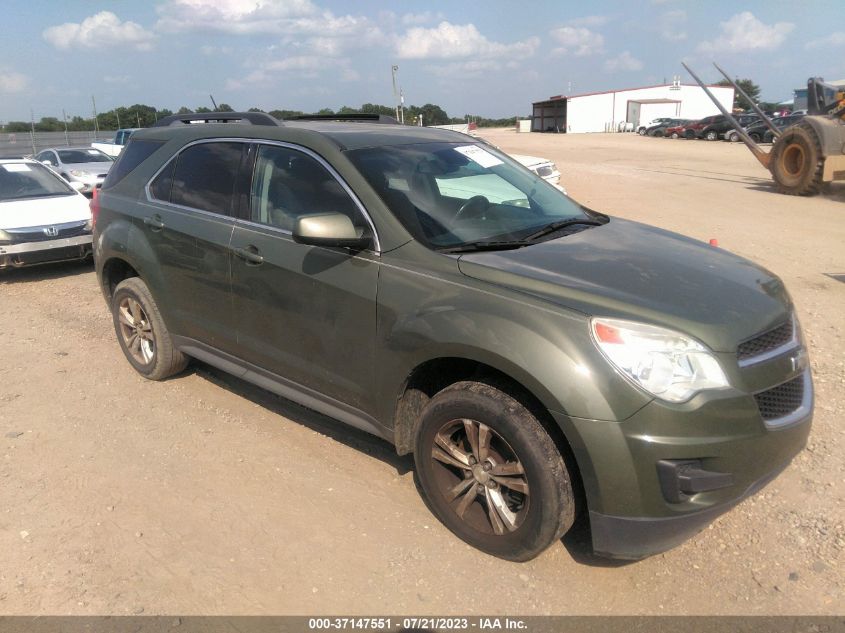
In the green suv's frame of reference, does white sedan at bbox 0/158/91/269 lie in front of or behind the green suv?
behind

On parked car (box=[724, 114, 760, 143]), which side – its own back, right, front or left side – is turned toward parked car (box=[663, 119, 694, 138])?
right

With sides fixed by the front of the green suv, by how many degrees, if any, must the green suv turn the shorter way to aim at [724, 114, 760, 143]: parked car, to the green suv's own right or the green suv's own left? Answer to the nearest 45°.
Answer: approximately 90° to the green suv's own left

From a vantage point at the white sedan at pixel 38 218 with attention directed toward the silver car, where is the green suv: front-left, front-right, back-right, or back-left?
back-right

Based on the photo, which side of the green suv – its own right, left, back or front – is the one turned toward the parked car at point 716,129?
left

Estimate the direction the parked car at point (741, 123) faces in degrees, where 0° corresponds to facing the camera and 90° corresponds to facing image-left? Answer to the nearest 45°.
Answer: approximately 45°

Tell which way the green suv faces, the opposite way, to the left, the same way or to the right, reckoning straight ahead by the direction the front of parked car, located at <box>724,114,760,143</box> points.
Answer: to the left

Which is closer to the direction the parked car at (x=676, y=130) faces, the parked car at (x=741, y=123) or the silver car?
the silver car
